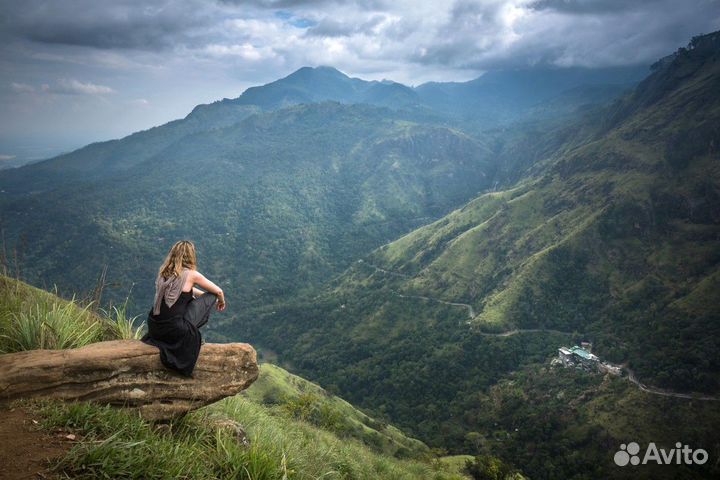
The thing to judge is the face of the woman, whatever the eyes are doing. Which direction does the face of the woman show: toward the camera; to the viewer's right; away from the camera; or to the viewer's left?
away from the camera

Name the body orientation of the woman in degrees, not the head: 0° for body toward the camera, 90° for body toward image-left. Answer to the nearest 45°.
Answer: approximately 225°
